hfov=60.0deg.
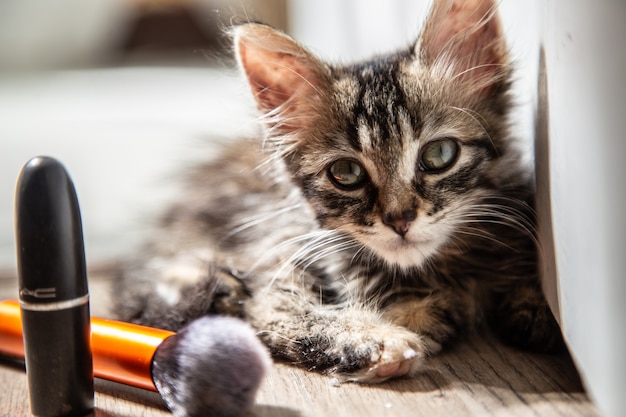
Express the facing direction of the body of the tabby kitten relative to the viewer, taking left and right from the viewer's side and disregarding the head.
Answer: facing the viewer and to the right of the viewer

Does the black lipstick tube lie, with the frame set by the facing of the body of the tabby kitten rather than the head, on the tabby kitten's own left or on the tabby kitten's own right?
on the tabby kitten's own right

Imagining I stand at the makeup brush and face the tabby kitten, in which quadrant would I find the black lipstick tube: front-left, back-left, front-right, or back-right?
back-left

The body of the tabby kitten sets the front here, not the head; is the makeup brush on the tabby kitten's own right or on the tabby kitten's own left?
on the tabby kitten's own right
